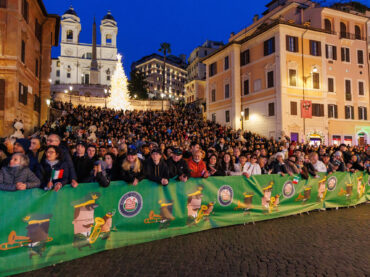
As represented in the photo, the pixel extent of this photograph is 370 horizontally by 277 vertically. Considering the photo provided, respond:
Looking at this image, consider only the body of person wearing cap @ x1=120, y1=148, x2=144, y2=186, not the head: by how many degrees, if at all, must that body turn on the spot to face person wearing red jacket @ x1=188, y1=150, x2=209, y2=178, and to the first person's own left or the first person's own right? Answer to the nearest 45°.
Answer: approximately 135° to the first person's own left

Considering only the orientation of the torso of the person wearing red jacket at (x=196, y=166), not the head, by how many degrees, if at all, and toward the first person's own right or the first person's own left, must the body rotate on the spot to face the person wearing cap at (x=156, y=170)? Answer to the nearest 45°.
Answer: approximately 45° to the first person's own right

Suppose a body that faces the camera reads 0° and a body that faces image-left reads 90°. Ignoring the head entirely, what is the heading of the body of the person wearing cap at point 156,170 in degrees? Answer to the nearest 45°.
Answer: approximately 0°

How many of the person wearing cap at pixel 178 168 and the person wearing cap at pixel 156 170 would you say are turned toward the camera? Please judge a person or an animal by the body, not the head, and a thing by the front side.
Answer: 2

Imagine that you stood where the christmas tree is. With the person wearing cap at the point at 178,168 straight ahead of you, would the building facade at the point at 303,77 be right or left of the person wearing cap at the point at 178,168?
left

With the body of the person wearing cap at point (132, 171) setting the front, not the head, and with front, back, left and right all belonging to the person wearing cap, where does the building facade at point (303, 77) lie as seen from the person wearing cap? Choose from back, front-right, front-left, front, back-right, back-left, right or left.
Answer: back-left
